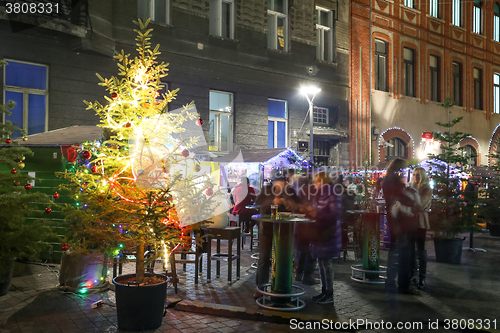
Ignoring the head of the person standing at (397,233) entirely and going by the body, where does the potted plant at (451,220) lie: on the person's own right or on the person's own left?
on the person's own left

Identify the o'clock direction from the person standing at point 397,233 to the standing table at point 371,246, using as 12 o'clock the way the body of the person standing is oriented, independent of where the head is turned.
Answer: The standing table is roughly at 8 o'clock from the person standing.
